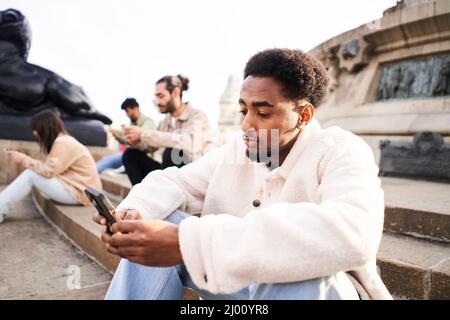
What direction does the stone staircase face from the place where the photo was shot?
facing the viewer and to the left of the viewer

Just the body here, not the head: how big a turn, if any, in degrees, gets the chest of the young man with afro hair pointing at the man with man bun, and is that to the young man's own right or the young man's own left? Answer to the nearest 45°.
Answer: approximately 135° to the young man's own right

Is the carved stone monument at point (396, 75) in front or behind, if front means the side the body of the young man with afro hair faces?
behind

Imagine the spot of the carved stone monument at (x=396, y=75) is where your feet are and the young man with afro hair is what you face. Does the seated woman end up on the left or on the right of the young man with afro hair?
right

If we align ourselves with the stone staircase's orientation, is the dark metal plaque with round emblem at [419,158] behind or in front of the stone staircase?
behind

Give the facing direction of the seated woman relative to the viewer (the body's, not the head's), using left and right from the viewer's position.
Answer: facing to the left of the viewer

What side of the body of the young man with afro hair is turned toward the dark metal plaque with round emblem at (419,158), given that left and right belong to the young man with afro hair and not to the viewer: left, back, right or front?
back

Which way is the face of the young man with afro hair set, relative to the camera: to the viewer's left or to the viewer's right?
to the viewer's left

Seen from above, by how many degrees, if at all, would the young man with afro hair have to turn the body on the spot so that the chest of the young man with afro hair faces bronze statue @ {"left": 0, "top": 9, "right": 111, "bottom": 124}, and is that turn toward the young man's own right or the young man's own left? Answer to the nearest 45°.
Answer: approximately 90° to the young man's own right

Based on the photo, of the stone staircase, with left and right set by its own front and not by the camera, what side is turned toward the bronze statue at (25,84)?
right

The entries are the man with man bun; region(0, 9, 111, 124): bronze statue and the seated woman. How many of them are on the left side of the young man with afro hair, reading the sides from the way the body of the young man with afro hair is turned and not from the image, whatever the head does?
0
